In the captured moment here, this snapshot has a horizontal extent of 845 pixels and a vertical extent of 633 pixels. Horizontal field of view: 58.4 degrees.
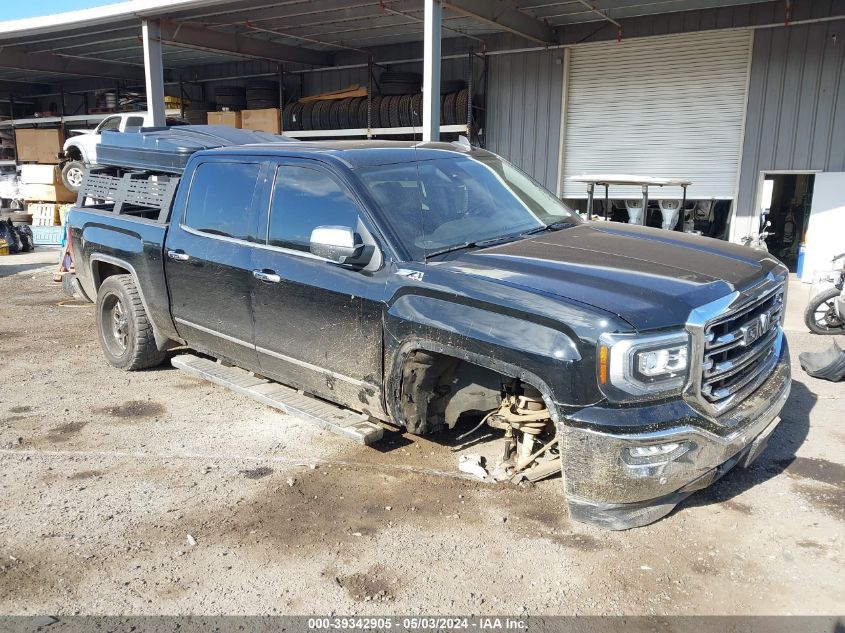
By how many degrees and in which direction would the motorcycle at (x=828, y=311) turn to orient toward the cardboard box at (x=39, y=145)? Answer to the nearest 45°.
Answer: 0° — it already faces it

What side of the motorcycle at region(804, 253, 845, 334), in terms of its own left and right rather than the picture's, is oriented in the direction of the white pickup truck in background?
front

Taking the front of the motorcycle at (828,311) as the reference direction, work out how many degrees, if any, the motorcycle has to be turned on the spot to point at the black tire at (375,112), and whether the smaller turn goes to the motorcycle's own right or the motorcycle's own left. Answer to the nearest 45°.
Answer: approximately 45° to the motorcycle's own right

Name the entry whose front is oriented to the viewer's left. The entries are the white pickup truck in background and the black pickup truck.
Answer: the white pickup truck in background

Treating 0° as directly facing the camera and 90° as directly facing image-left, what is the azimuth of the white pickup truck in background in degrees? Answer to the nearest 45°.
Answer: approximately 90°

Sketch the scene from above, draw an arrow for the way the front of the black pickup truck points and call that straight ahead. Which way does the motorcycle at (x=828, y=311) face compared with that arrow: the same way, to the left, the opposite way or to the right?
the opposite way

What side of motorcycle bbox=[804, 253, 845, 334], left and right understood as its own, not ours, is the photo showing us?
left

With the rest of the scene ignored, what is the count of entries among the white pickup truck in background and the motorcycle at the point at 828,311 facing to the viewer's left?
2

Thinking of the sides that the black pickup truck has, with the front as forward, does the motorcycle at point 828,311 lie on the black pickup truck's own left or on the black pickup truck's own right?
on the black pickup truck's own left

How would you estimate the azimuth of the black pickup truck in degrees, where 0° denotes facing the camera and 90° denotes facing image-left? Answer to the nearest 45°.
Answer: approximately 315°

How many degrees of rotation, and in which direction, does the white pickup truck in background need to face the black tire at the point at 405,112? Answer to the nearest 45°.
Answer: approximately 135° to its left

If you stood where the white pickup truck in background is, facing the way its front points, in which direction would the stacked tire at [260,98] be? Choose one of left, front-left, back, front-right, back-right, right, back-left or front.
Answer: back

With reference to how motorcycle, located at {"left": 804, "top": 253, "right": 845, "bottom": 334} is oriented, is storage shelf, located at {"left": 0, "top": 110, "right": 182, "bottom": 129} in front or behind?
in front

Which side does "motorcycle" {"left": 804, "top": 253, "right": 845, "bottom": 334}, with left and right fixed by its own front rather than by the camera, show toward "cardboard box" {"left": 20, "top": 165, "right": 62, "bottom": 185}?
front
